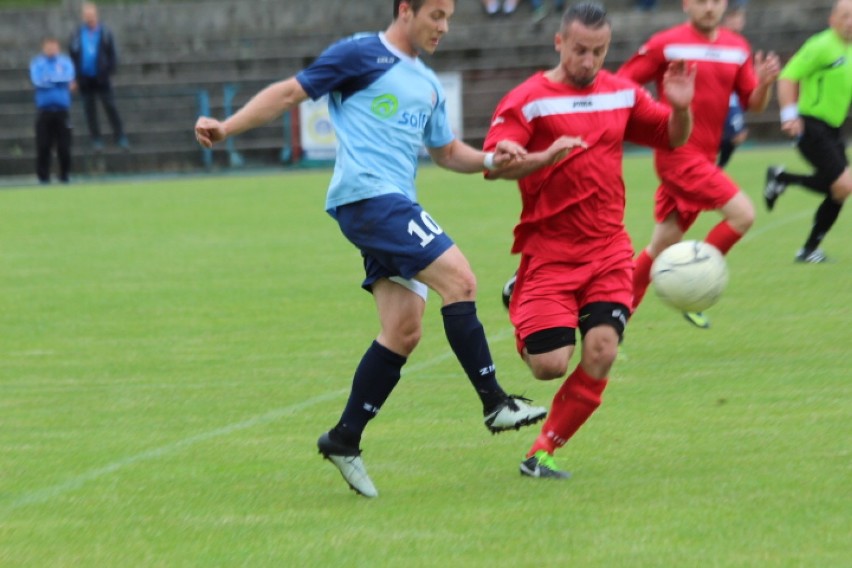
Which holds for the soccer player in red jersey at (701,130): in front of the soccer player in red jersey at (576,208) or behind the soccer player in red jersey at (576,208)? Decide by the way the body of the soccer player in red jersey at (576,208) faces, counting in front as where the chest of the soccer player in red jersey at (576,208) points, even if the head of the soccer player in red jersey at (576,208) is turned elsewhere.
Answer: behind

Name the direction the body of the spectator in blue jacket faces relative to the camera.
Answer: toward the camera

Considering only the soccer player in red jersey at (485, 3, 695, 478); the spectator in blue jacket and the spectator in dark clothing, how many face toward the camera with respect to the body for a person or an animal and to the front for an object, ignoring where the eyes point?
3

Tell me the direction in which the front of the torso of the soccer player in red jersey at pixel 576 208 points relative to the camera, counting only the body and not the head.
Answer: toward the camera

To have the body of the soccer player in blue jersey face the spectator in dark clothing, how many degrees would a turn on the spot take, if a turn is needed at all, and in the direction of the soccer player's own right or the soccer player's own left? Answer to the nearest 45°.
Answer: approximately 135° to the soccer player's own left

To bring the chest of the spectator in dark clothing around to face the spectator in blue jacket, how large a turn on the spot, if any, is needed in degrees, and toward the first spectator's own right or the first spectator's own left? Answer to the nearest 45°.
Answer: approximately 45° to the first spectator's own right

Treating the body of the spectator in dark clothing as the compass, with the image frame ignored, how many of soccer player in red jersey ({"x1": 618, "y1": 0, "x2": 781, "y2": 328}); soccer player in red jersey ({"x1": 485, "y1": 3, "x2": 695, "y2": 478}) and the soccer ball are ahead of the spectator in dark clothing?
3

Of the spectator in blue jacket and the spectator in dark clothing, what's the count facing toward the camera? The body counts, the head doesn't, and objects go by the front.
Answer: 2
